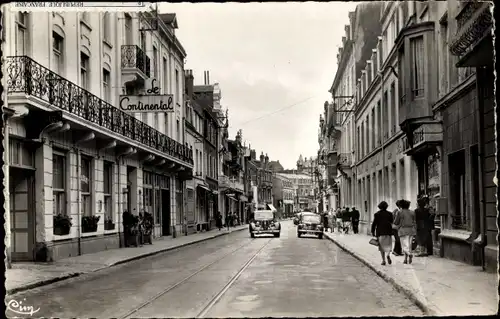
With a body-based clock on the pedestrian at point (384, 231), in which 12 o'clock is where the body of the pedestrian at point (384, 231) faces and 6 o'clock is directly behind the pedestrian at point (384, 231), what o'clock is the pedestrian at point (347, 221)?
the pedestrian at point (347, 221) is roughly at 12 o'clock from the pedestrian at point (384, 231).

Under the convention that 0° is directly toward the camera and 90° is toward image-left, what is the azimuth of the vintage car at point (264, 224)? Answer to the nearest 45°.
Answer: approximately 0°

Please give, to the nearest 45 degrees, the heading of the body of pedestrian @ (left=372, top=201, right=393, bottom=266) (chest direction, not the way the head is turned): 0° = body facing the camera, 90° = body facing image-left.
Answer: approximately 180°

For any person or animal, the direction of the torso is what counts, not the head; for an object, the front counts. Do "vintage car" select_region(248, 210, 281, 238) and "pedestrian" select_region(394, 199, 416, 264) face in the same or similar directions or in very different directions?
very different directions

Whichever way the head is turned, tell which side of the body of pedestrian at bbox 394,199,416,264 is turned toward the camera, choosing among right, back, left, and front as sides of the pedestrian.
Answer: back

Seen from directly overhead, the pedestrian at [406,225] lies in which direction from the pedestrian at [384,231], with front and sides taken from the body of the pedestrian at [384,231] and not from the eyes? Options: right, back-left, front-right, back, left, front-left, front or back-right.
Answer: back-right

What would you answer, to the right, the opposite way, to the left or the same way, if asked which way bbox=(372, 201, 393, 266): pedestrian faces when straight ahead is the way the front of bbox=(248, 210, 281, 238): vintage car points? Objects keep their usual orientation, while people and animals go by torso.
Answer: the opposite way
